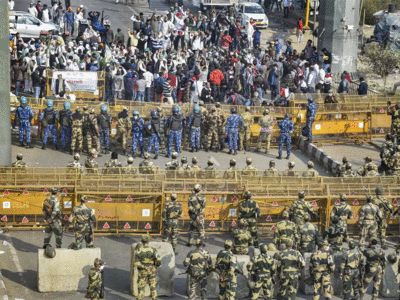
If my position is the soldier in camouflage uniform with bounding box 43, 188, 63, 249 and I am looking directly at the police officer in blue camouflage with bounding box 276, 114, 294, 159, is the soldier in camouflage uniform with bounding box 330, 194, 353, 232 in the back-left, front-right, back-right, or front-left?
front-right

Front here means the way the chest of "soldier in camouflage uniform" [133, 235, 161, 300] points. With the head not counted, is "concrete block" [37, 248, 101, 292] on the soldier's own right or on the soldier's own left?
on the soldier's own left

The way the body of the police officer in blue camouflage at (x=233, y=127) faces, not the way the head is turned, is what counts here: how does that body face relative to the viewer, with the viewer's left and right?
facing away from the viewer

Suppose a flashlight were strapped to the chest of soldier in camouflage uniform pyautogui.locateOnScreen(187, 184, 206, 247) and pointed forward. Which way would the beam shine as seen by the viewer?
away from the camera

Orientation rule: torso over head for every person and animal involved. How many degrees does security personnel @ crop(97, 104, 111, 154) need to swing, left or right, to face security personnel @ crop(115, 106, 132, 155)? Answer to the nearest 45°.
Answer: approximately 90° to its right

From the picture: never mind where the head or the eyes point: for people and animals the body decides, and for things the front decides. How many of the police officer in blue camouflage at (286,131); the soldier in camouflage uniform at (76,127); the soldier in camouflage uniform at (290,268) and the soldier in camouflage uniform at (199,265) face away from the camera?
4

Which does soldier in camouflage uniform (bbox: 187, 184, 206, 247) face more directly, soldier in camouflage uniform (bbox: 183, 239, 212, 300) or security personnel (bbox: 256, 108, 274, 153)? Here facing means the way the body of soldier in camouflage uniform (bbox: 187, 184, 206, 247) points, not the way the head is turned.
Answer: the security personnel

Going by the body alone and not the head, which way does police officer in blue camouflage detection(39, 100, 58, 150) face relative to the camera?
away from the camera

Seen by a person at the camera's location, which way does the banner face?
facing the viewer

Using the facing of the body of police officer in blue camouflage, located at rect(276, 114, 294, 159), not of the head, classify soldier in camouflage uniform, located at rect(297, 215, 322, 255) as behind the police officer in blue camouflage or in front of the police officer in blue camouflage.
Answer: behind

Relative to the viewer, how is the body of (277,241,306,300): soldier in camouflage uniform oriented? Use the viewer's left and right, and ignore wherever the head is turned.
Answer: facing away from the viewer

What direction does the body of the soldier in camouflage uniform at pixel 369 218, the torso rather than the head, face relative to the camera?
away from the camera
